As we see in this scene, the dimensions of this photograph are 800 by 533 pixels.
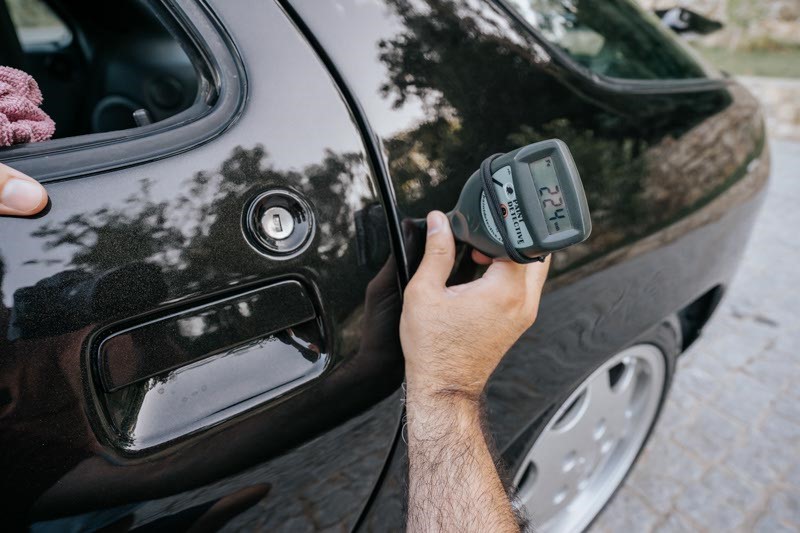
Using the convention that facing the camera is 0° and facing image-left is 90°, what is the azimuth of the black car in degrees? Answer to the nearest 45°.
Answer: approximately 45°

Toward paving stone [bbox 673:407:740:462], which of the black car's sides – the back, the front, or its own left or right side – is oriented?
back

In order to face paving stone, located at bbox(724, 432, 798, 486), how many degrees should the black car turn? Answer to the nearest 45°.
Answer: approximately 180°

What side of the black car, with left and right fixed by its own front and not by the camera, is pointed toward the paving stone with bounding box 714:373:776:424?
back
